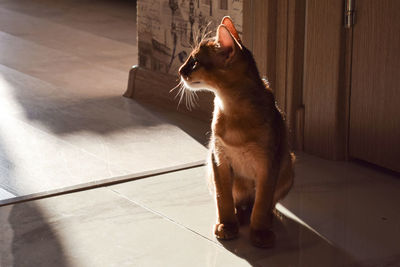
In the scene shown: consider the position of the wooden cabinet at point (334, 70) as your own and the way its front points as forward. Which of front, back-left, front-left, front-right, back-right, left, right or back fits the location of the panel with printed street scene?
right

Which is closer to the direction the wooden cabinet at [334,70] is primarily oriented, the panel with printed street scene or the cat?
the cat

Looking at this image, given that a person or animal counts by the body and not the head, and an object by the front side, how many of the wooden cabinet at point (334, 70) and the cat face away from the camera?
0

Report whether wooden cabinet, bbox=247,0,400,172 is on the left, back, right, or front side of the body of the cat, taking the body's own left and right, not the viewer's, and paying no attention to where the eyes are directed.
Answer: back

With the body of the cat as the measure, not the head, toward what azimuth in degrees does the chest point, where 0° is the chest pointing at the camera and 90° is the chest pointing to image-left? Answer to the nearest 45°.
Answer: approximately 45°

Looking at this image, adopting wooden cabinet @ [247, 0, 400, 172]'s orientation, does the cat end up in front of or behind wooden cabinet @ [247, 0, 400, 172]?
in front

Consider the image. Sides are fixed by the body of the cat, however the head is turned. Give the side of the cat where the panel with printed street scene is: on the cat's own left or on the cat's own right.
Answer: on the cat's own right

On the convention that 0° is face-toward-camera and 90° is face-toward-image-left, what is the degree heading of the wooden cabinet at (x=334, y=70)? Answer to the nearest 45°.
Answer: approximately 45°

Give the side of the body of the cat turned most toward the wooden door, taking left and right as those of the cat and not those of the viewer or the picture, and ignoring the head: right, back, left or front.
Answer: back
